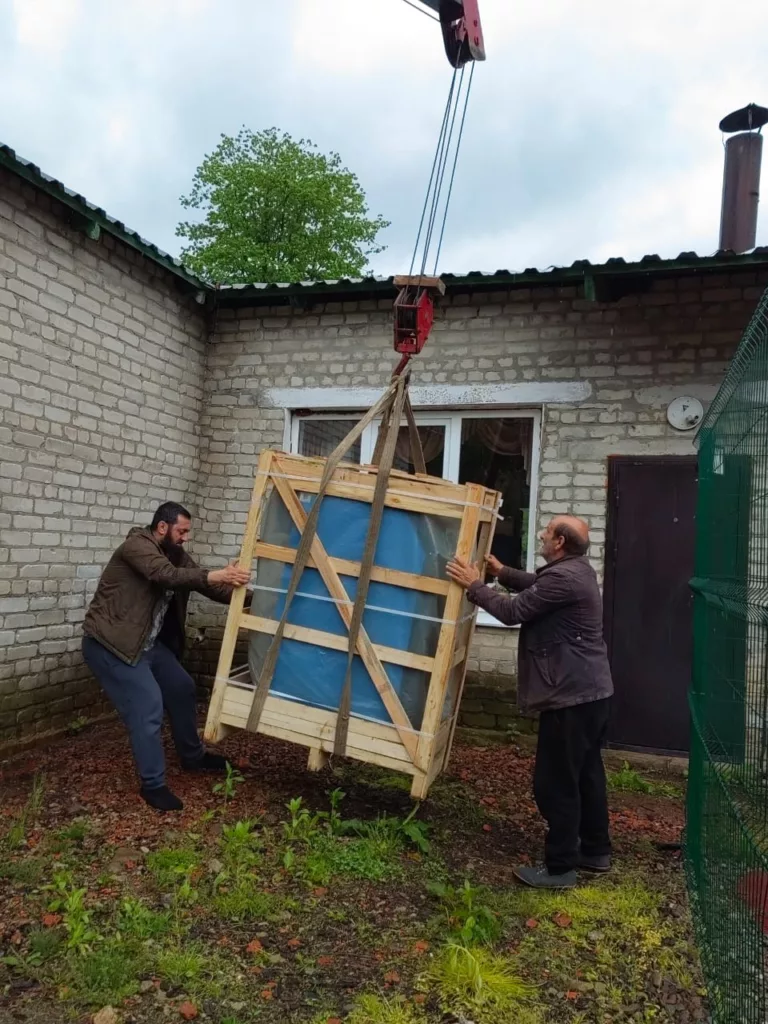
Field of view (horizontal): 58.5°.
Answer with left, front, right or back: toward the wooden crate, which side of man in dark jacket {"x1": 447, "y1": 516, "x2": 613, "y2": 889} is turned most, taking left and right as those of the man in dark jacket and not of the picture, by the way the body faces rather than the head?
front

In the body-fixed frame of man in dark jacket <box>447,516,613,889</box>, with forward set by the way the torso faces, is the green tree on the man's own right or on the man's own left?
on the man's own right

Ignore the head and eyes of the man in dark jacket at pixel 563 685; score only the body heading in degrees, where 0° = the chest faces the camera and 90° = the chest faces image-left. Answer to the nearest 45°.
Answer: approximately 90°

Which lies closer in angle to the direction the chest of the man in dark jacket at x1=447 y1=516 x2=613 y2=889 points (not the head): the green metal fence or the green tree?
the green tree

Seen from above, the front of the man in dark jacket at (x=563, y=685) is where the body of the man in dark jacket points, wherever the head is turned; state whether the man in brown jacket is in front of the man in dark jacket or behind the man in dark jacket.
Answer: in front

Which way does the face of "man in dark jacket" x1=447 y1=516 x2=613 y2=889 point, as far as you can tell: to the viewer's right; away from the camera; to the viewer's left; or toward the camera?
to the viewer's left

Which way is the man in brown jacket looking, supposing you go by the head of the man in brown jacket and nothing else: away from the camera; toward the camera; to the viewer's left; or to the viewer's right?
to the viewer's right

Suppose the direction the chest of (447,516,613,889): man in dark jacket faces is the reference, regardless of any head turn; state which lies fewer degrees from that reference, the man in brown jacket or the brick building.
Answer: the man in brown jacket

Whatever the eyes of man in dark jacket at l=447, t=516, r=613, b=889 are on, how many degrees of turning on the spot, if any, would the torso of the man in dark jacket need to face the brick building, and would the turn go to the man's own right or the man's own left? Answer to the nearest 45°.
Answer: approximately 45° to the man's own right
